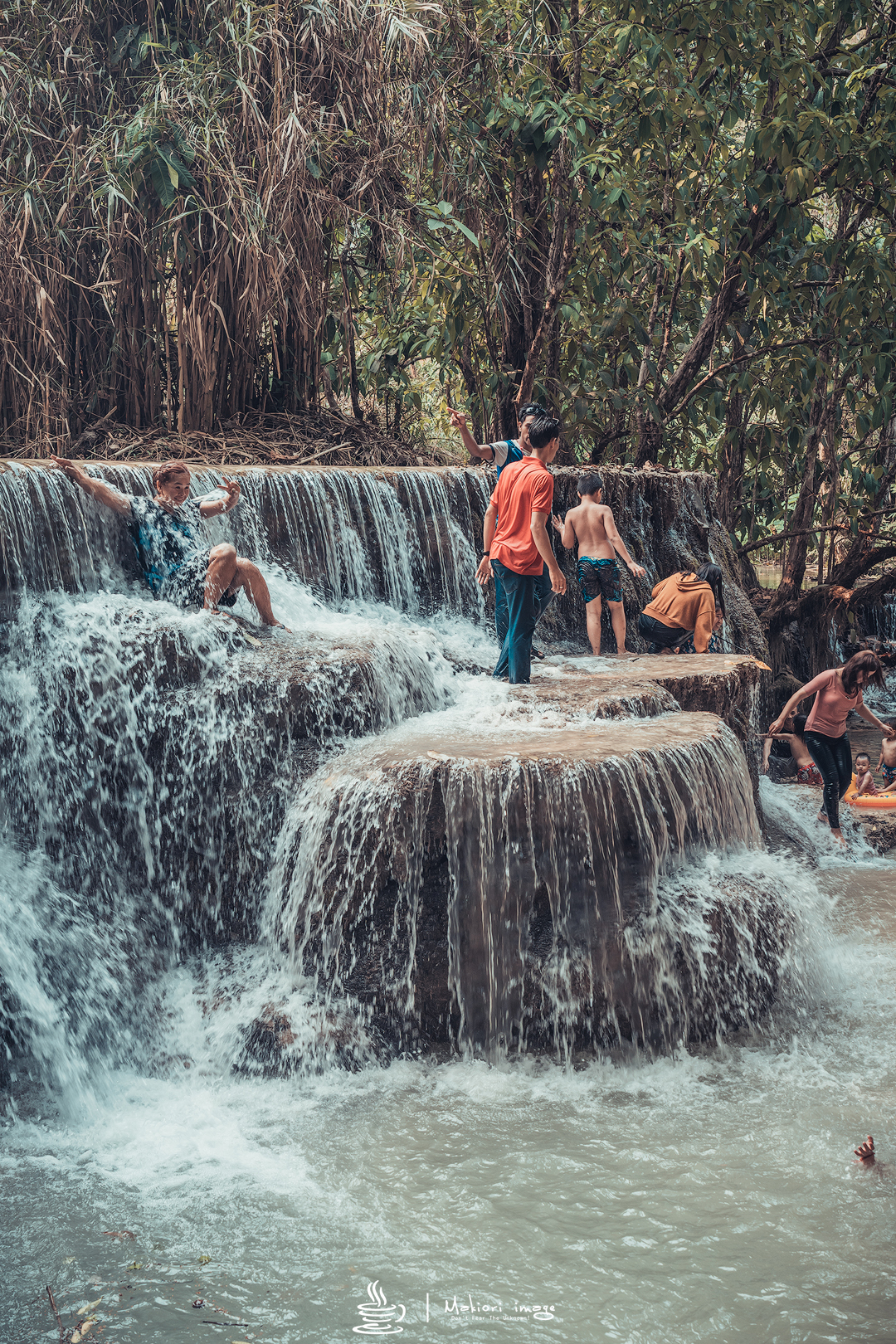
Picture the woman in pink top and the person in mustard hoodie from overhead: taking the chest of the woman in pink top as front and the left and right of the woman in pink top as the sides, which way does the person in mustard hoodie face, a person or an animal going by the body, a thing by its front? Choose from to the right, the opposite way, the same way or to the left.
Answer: to the left

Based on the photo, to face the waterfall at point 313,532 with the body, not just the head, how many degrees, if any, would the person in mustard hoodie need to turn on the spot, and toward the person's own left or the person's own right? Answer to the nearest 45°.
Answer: approximately 180°

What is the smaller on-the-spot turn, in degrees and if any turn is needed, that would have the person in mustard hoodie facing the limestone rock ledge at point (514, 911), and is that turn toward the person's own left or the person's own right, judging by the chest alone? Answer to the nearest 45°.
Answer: approximately 135° to the person's own right

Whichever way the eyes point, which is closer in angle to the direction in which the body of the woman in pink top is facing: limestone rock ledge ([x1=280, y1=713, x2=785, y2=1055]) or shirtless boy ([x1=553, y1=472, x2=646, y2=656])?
the limestone rock ledge

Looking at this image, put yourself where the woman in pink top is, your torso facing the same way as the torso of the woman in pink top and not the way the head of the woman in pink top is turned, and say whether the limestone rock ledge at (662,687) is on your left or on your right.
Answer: on your right

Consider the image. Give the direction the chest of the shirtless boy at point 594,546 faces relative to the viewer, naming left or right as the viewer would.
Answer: facing away from the viewer

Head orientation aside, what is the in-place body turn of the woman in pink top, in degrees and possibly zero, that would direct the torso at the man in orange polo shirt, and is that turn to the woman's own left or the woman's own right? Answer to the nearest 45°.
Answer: approximately 90° to the woman's own right

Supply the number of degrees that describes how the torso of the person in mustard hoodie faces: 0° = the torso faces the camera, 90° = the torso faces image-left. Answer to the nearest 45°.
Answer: approximately 225°

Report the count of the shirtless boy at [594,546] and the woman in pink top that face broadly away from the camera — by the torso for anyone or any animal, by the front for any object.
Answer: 1

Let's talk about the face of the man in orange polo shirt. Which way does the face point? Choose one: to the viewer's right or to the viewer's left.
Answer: to the viewer's right
